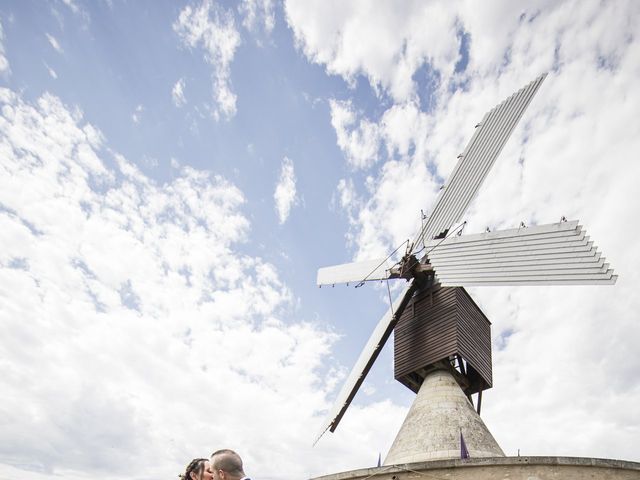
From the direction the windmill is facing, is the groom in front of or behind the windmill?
in front

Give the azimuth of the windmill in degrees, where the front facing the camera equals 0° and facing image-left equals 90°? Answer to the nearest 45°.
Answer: approximately 45°
